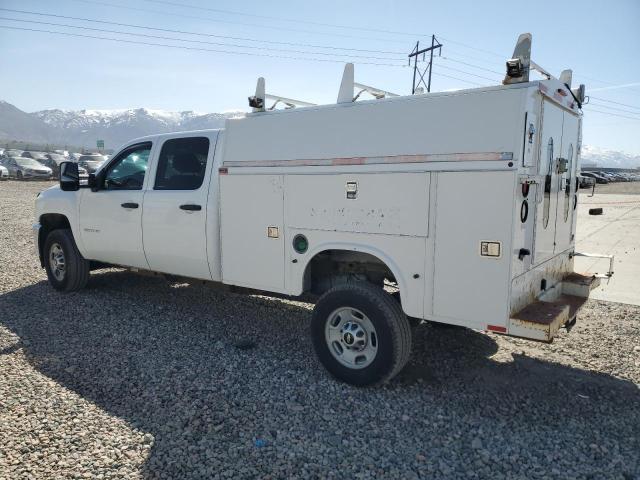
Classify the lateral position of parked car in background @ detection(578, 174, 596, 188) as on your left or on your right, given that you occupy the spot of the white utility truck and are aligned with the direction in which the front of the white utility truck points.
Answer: on your right

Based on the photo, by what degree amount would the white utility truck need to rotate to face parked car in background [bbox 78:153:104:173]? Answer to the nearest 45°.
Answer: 0° — it already faces it

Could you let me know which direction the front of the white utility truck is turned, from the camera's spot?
facing away from the viewer and to the left of the viewer

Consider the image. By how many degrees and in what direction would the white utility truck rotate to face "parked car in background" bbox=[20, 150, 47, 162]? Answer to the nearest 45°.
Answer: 0° — it already faces it
